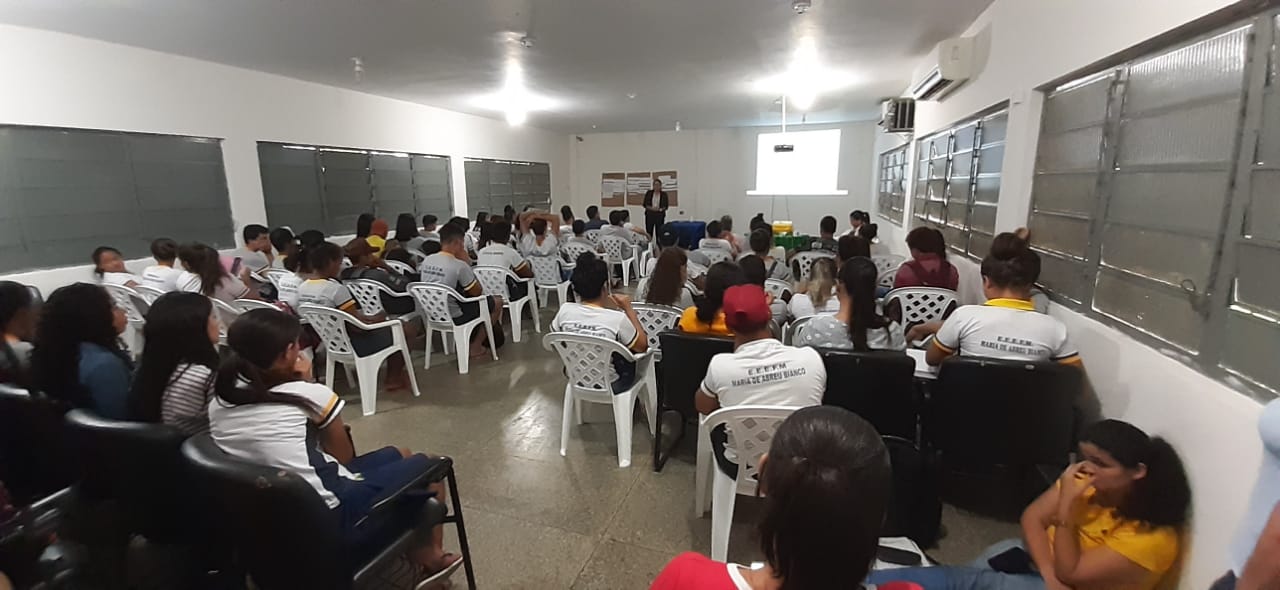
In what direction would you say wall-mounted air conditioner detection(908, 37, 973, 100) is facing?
to the viewer's left

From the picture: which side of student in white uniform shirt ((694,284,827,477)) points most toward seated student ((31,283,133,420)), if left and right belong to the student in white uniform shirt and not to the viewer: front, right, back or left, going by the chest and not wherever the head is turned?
left

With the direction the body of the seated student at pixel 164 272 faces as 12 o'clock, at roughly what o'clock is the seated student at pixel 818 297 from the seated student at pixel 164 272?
the seated student at pixel 818 297 is roughly at 3 o'clock from the seated student at pixel 164 272.

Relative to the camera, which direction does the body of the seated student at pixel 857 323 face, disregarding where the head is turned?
away from the camera

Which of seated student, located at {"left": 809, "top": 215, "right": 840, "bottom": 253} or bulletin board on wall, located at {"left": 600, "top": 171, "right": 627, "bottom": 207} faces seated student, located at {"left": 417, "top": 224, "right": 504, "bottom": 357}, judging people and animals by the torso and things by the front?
the bulletin board on wall

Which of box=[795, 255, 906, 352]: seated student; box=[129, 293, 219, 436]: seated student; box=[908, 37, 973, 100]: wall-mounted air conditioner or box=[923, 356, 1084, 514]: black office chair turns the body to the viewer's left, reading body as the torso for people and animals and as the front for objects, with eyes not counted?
the wall-mounted air conditioner

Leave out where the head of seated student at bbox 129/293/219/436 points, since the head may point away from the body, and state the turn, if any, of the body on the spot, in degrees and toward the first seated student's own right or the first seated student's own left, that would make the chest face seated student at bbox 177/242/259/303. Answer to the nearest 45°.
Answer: approximately 45° to the first seated student's own left

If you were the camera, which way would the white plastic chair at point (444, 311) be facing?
facing away from the viewer and to the right of the viewer

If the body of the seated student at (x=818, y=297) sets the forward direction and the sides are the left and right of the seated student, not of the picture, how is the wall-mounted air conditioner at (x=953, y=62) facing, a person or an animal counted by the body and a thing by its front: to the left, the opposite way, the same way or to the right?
to the left

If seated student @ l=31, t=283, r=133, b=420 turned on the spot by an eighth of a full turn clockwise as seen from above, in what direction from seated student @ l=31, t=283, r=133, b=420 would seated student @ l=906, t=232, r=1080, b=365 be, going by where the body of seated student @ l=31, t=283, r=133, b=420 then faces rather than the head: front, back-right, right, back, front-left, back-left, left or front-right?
front-right

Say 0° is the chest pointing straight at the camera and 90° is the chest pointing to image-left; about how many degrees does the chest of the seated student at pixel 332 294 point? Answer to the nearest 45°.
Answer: approximately 225°

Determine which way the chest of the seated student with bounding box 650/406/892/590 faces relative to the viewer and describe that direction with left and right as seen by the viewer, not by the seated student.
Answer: facing away from the viewer

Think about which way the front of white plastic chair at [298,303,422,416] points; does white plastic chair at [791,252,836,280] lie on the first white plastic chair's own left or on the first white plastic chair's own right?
on the first white plastic chair's own right

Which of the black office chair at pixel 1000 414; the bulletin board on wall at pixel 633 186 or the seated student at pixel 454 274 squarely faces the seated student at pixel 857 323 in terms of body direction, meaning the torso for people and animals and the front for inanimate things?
the bulletin board on wall

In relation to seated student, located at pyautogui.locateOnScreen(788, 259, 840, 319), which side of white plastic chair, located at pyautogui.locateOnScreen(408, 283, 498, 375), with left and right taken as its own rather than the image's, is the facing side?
right

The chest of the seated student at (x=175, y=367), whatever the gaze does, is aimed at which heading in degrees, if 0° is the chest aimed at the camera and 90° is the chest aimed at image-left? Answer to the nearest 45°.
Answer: approximately 225°

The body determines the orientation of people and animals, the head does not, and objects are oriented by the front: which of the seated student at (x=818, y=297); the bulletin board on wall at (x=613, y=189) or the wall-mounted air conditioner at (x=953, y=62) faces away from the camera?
the seated student

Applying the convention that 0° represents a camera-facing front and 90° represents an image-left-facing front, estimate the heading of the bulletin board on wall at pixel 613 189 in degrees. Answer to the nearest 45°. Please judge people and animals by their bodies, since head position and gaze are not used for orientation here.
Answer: approximately 0°

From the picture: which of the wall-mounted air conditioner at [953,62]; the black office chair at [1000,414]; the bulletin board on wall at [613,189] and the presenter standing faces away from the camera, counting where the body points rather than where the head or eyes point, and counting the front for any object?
the black office chair

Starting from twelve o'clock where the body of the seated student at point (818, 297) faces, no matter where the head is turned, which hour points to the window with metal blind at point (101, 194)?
The window with metal blind is roughly at 9 o'clock from the seated student.
